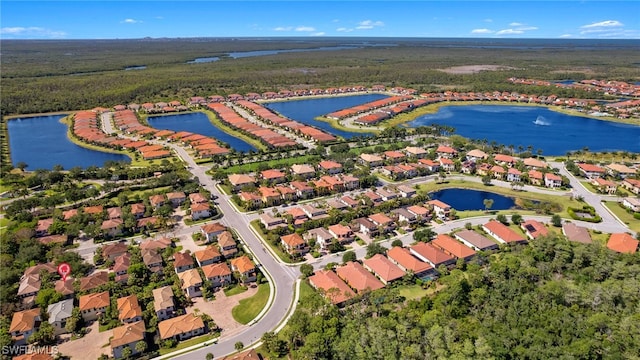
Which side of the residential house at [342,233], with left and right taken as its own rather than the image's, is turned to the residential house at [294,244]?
right

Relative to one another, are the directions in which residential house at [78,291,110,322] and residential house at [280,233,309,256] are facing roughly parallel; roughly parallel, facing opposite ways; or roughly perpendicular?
roughly parallel

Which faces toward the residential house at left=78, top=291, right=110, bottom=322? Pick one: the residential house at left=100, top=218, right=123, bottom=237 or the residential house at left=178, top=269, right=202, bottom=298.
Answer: the residential house at left=100, top=218, right=123, bottom=237

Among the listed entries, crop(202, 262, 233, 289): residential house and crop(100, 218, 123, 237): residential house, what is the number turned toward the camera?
2

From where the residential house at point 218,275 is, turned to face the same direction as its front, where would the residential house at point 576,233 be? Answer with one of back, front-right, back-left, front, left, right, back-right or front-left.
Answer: left

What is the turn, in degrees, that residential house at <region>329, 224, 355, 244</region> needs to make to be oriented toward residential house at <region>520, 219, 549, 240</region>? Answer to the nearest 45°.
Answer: approximately 45° to its left

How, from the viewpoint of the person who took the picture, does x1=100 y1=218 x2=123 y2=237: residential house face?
facing the viewer

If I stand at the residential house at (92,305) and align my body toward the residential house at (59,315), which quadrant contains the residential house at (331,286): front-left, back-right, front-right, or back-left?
back-left

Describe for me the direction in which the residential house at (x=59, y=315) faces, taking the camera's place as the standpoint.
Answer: facing the viewer and to the right of the viewer

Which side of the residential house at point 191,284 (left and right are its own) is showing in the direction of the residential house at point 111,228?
back

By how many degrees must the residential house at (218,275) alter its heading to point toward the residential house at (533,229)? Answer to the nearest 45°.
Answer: approximately 90° to its left

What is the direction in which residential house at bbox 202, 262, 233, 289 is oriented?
toward the camera

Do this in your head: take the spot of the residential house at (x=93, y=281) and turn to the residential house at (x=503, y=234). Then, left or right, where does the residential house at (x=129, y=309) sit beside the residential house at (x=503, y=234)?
right

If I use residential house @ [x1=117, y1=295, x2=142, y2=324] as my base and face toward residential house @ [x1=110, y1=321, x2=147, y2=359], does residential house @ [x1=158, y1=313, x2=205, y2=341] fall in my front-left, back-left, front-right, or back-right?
front-left

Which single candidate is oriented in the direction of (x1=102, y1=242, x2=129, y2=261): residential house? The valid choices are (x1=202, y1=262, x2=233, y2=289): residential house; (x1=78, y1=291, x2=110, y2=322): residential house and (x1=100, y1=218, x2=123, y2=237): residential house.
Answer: (x1=100, y1=218, x2=123, y2=237): residential house

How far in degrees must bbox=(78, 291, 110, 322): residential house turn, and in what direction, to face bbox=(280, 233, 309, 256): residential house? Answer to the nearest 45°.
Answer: approximately 90° to its left

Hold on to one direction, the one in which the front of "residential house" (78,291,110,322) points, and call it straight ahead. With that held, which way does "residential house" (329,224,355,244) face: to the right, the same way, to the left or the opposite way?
the same way
